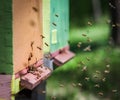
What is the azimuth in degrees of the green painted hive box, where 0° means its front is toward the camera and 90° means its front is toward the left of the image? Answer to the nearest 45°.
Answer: approximately 315°
